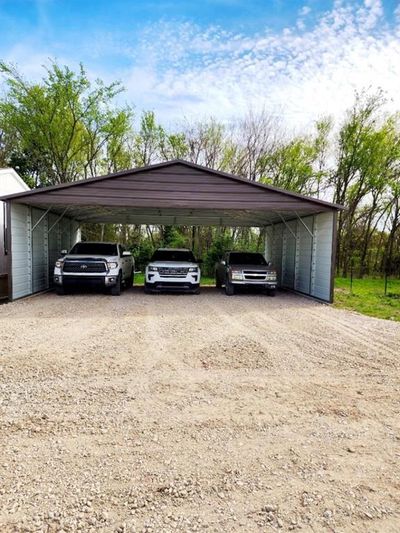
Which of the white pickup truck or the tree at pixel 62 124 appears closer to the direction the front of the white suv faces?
the white pickup truck

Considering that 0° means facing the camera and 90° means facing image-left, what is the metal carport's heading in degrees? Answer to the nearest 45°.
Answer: approximately 0°

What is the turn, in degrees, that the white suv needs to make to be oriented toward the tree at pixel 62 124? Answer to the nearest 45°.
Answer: approximately 135° to its right

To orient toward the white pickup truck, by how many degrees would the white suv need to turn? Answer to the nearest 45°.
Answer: approximately 90° to its right

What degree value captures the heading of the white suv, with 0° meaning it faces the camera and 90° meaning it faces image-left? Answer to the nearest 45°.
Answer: approximately 0°

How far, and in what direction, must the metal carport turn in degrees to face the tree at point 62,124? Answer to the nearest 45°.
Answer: approximately 135° to its right
